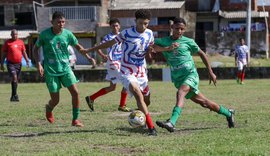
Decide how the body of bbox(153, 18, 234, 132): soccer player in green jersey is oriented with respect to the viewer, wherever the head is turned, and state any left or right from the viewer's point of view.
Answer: facing the viewer and to the left of the viewer

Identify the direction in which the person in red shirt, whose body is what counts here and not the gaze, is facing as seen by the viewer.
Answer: toward the camera

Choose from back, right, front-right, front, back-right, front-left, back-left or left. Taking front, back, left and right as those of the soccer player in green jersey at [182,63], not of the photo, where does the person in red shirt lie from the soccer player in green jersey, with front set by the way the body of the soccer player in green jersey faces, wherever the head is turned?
right

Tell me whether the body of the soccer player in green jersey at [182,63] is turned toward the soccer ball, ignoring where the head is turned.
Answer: yes

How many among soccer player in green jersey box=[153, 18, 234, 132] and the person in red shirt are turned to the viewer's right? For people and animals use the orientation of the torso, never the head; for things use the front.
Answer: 0

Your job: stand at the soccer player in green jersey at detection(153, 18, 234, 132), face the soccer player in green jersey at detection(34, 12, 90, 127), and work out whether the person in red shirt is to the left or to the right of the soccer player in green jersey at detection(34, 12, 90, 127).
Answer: right

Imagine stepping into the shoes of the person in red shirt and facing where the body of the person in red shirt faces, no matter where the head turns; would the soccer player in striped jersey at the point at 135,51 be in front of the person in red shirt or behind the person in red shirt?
in front

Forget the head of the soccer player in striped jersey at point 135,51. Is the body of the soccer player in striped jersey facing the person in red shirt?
no
